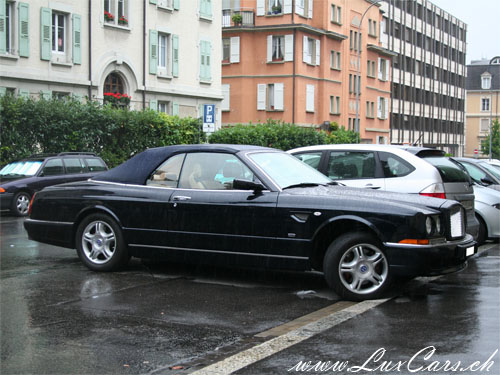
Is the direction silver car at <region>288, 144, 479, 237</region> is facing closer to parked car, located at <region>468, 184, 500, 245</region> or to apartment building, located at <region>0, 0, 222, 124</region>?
the apartment building

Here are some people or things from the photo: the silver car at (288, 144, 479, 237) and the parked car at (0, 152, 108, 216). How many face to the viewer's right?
0

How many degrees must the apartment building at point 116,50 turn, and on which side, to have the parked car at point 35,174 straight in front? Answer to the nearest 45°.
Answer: approximately 45° to its right

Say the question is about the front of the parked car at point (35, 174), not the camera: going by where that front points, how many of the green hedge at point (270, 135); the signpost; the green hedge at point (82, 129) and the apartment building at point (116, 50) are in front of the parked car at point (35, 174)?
0

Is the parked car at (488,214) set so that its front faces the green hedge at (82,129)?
no

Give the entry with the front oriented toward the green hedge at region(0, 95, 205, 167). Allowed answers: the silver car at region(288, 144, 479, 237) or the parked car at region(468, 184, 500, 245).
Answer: the silver car

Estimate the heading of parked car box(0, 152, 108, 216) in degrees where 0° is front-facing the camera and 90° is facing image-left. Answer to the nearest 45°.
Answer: approximately 45°

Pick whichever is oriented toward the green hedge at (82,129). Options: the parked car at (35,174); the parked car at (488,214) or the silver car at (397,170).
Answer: the silver car

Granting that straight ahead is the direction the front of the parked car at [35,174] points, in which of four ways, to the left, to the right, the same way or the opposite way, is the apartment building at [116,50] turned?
to the left

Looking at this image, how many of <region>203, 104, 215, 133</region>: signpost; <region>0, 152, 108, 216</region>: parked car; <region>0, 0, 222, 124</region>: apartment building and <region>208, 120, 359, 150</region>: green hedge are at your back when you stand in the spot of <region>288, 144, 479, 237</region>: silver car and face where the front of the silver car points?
0

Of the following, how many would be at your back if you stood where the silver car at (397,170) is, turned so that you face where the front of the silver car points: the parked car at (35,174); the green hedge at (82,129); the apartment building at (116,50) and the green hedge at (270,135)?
0

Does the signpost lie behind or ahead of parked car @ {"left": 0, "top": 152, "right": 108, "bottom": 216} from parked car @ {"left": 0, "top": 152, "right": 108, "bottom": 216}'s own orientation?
behind

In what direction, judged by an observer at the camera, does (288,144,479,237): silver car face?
facing away from the viewer and to the left of the viewer
